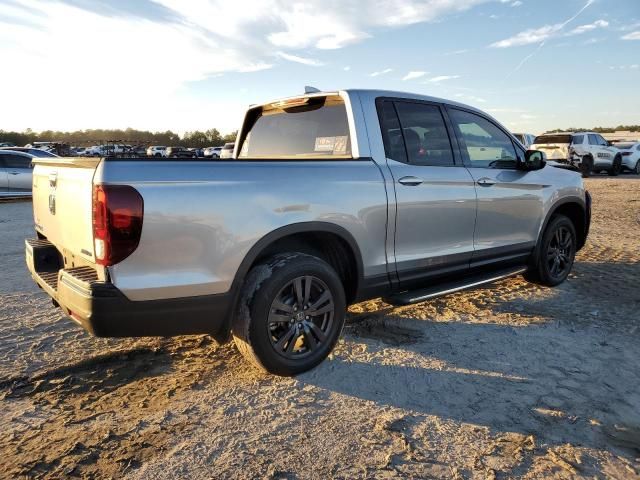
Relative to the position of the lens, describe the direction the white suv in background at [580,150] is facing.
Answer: facing away from the viewer and to the right of the viewer

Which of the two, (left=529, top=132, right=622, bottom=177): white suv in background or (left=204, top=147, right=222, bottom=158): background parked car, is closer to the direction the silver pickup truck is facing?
the white suv in background

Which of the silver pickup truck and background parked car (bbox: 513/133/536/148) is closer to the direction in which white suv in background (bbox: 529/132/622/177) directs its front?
the background parked car

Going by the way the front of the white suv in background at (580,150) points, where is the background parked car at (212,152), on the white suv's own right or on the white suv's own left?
on the white suv's own left

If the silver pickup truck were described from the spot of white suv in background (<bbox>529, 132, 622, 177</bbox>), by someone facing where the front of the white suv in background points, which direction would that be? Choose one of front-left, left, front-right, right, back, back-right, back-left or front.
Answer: back-right

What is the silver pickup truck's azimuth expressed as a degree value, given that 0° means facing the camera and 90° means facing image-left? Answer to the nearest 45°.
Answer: approximately 225°

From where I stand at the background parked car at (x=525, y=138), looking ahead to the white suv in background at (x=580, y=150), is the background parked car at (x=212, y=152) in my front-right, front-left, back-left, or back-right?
back-right

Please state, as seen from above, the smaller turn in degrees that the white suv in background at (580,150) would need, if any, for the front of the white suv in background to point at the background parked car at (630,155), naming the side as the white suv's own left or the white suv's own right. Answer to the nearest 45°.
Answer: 0° — it already faces it
